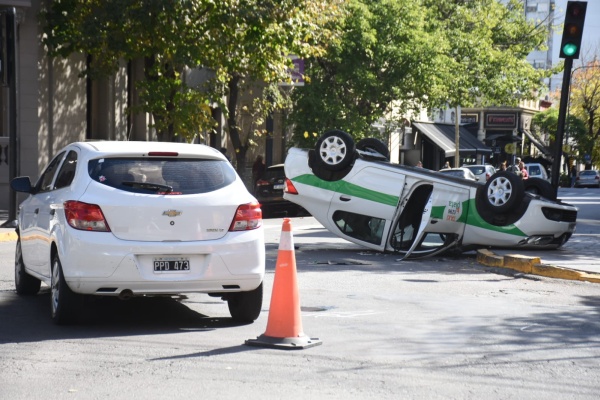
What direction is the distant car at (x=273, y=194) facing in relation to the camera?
away from the camera

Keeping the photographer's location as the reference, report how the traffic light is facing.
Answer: facing the viewer

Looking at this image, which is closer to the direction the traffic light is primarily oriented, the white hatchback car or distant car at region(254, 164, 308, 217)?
the white hatchback car

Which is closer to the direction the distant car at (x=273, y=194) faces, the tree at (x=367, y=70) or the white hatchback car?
the tree

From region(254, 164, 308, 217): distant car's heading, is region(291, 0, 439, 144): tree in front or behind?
in front

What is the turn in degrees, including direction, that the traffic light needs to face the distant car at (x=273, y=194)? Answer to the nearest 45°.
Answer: approximately 135° to its right

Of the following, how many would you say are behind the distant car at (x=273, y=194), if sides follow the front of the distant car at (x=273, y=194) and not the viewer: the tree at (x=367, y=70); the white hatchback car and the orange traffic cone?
2

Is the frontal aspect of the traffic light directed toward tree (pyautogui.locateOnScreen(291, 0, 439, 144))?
no

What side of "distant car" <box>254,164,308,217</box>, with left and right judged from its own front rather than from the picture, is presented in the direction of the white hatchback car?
back

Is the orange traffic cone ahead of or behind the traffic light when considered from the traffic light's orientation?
ahead
